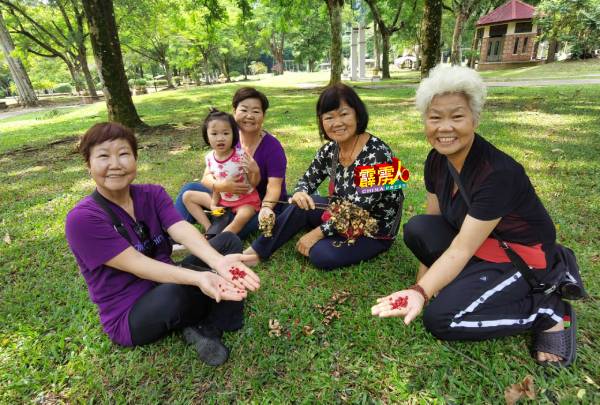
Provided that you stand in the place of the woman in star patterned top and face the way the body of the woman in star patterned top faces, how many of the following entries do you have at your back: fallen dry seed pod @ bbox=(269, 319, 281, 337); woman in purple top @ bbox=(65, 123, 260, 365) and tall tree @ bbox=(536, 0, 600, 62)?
1

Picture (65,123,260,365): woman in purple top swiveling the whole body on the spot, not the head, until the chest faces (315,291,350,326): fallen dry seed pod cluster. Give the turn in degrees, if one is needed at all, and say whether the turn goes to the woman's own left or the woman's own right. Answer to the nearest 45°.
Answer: approximately 45° to the woman's own left

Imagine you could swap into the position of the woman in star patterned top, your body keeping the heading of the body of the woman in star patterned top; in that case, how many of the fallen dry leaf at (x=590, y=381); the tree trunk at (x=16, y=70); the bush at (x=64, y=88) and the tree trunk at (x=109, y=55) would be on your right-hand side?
3

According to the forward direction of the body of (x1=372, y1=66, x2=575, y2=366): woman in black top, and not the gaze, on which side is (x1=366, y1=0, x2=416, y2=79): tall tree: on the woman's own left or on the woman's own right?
on the woman's own right

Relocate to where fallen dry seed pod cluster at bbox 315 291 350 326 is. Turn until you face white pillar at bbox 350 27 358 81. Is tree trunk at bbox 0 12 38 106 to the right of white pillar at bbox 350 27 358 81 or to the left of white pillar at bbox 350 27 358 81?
left

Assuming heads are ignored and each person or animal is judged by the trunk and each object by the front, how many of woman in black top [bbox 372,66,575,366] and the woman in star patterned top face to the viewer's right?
0

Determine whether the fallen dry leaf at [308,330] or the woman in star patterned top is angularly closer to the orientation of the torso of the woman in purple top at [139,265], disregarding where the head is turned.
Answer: the fallen dry leaf

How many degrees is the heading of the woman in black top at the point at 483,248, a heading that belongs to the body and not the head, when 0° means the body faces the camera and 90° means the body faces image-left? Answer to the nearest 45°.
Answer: approximately 45°

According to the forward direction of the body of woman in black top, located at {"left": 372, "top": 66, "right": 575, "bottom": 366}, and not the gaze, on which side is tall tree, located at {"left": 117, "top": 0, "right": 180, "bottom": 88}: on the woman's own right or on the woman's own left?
on the woman's own right

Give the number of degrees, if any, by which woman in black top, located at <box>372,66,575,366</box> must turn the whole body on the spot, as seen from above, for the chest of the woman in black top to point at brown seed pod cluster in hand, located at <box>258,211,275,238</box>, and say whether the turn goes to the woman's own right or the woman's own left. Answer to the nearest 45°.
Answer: approximately 45° to the woman's own right
